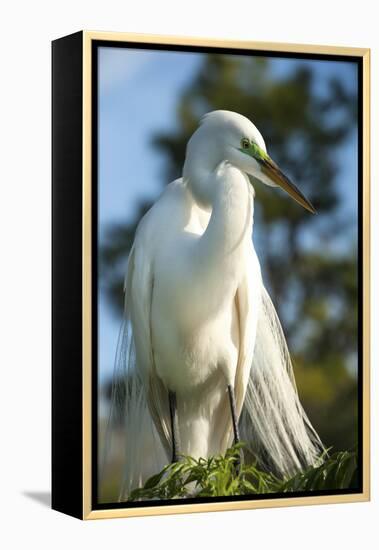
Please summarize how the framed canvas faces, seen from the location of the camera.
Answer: facing the viewer and to the right of the viewer
